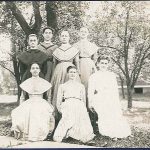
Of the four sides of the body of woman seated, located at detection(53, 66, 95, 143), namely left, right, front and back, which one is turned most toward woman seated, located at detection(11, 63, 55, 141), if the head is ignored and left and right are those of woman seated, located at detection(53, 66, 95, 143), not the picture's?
right

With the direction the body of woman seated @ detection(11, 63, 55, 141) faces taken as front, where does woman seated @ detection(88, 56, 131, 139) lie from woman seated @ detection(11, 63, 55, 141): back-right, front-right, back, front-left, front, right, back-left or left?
left

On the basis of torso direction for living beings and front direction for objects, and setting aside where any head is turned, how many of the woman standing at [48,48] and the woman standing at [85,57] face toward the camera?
2

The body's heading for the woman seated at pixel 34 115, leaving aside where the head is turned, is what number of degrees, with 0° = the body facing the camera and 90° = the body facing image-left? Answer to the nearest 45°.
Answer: approximately 0°

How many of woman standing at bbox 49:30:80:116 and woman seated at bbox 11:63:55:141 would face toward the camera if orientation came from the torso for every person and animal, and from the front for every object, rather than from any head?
2

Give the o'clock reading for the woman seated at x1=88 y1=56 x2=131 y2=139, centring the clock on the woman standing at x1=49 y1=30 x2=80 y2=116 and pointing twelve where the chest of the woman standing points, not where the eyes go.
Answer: The woman seated is roughly at 10 o'clock from the woman standing.

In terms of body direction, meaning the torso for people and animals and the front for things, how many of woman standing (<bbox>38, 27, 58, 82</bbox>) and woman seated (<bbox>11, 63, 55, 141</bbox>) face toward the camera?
2
